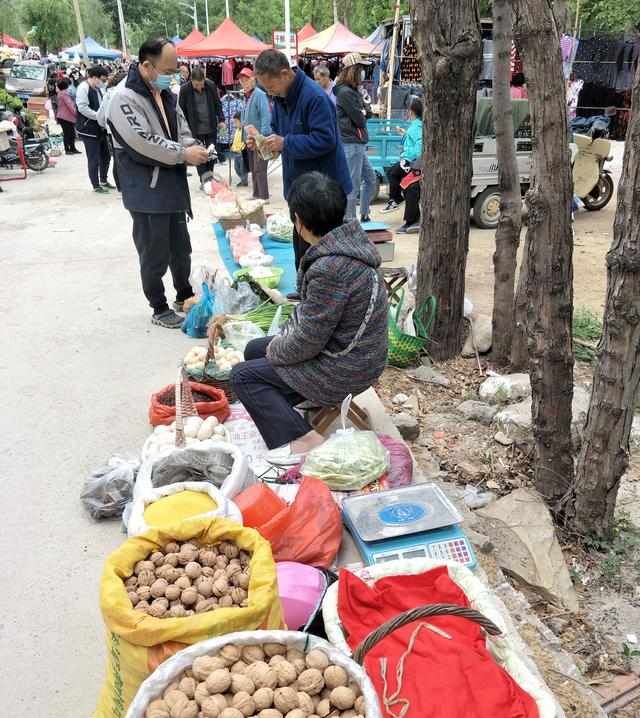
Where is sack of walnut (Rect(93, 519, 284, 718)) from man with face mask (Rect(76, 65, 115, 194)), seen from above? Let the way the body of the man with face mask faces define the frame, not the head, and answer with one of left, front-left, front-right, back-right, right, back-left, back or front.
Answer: front-right

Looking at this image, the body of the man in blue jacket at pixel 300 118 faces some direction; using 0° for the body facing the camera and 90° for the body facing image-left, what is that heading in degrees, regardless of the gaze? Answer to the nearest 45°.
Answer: approximately 45°

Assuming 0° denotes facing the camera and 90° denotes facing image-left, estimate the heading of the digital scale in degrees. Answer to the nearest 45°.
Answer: approximately 0°

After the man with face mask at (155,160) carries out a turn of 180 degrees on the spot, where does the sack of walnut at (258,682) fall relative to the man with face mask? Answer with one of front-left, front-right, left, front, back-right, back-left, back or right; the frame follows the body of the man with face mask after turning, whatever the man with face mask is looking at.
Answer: back-left

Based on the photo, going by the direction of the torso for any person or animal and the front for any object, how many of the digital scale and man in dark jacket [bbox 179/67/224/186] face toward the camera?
2

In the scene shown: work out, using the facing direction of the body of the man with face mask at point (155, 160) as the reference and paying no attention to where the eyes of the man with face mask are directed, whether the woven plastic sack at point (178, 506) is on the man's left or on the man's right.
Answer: on the man's right

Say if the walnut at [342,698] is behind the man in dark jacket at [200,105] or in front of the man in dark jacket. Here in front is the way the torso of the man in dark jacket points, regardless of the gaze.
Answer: in front

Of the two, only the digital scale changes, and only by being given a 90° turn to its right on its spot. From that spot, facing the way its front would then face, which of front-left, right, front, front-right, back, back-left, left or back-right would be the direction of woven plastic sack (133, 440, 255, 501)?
front

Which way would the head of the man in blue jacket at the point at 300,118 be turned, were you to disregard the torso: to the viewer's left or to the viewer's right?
to the viewer's left

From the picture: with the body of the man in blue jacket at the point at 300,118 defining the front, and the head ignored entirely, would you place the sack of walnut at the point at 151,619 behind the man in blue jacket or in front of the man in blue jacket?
in front

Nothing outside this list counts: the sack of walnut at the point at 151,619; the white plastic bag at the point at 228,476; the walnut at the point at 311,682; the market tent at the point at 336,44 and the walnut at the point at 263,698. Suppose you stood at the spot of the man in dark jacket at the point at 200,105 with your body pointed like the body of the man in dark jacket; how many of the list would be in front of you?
4

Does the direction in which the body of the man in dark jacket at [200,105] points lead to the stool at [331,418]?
yes
